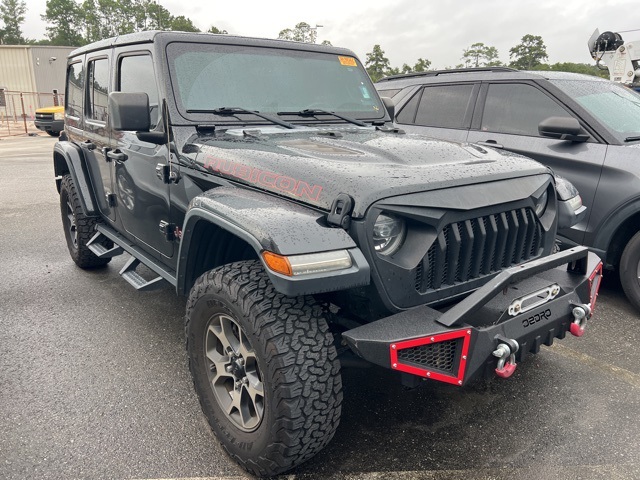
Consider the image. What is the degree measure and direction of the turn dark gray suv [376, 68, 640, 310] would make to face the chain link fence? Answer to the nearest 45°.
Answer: approximately 180°

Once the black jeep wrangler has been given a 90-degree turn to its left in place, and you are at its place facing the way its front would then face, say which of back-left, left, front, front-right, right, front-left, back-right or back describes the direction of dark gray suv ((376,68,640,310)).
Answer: front

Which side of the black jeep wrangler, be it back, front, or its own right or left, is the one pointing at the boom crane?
left

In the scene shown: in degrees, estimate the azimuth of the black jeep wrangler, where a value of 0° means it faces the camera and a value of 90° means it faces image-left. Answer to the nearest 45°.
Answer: approximately 315°

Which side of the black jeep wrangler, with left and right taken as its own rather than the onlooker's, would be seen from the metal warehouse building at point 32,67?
back

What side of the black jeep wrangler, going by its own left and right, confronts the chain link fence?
back
